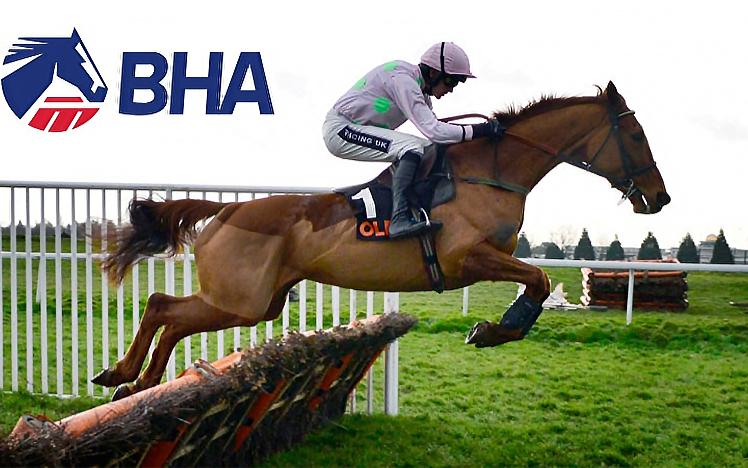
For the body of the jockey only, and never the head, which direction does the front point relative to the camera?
to the viewer's right

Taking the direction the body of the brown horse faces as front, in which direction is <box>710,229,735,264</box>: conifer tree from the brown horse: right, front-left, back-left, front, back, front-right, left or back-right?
front-left

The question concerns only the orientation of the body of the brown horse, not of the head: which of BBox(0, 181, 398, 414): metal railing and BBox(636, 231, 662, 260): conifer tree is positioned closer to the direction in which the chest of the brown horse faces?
the conifer tree

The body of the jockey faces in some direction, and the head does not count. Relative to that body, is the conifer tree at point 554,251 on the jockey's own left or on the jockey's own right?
on the jockey's own left

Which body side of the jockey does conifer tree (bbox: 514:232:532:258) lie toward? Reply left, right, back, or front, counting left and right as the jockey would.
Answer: left

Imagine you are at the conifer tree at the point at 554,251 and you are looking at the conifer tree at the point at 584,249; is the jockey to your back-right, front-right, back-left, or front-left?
back-right

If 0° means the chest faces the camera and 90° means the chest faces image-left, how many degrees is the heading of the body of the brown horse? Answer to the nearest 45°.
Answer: approximately 270°

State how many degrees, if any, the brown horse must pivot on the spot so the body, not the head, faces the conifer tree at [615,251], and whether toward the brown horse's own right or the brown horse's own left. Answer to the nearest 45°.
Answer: approximately 45° to the brown horse's own left

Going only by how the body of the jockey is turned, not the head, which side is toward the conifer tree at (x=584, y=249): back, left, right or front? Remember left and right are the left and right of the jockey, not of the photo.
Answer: left

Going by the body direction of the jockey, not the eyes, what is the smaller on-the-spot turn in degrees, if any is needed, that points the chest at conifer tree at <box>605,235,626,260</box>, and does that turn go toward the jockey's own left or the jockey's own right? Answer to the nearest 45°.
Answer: approximately 45° to the jockey's own left
